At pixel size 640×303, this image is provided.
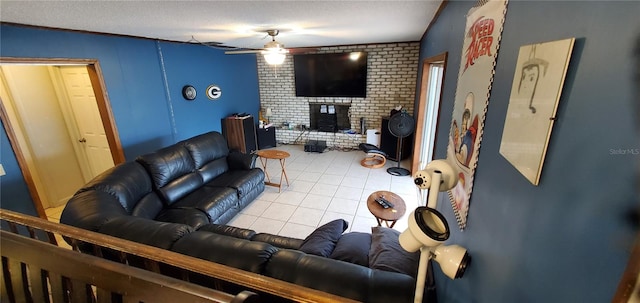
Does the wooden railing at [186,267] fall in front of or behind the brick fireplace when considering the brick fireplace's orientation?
in front

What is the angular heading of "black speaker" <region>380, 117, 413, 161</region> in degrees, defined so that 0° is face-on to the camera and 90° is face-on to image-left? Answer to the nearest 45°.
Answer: approximately 45°

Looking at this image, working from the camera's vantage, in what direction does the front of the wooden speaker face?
facing the viewer and to the right of the viewer

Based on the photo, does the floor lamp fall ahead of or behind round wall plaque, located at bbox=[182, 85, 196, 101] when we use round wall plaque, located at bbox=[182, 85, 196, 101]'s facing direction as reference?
ahead

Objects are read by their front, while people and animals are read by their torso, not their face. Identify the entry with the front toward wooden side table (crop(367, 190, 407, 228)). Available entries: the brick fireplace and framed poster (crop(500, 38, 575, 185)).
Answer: the brick fireplace

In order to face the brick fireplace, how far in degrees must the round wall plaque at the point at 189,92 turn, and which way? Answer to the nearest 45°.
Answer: approximately 45° to its left

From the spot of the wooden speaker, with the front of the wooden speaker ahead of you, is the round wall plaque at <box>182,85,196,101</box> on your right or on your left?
on your right

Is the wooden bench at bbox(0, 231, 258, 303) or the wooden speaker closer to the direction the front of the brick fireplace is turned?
the wooden bench

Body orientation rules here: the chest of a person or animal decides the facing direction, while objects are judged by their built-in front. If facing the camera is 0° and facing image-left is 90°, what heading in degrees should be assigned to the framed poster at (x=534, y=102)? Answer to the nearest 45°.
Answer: approximately 45°

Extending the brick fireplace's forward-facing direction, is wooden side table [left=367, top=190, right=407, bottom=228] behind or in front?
in front

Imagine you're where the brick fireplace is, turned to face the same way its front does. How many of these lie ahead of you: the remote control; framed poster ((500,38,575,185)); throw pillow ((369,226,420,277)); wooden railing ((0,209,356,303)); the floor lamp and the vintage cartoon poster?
6

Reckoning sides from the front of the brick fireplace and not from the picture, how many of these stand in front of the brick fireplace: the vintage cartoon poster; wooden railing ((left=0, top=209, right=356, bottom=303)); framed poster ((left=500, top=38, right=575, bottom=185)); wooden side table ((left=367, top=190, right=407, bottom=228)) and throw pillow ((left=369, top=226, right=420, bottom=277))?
5

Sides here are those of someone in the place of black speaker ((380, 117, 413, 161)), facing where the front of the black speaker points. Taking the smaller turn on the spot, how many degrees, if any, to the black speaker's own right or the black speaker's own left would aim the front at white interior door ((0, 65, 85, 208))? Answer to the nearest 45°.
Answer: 0° — it already faces it

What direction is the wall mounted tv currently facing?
toward the camera

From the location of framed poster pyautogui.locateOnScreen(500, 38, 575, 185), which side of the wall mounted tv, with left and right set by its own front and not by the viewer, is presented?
front
